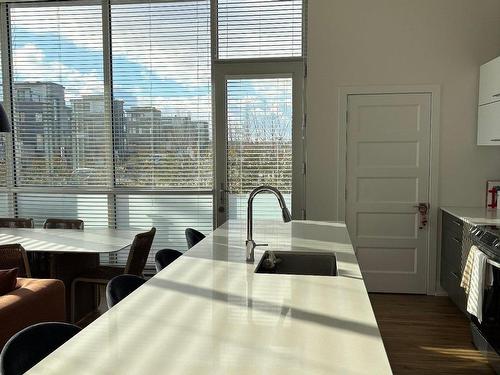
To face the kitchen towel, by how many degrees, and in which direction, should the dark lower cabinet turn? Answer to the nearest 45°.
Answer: approximately 90° to its left

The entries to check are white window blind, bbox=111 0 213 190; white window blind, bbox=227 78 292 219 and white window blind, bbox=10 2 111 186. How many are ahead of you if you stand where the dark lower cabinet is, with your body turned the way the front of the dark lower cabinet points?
3

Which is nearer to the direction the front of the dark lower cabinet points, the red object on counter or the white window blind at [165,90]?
the white window blind

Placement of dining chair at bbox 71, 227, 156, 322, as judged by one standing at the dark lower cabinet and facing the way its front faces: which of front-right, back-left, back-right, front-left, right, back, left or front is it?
front-left

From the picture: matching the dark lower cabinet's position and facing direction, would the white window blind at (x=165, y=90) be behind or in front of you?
in front

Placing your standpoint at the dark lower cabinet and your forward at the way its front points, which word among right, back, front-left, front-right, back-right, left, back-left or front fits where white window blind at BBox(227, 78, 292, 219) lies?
front

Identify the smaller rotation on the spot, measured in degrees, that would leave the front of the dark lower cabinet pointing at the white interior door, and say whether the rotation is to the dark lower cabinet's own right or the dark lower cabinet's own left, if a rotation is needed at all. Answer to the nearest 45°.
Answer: approximately 45° to the dark lower cabinet's own right

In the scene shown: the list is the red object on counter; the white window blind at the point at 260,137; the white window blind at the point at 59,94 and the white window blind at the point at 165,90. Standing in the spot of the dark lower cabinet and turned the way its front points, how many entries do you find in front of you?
3

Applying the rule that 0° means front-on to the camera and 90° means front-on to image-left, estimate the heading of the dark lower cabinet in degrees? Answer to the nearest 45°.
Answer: approximately 90°

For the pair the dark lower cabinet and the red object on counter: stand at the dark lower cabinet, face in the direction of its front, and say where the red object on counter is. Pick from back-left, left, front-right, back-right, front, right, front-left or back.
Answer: back-right

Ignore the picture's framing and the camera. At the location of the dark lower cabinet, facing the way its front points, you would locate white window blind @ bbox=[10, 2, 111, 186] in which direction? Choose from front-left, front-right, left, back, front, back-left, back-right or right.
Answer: front
